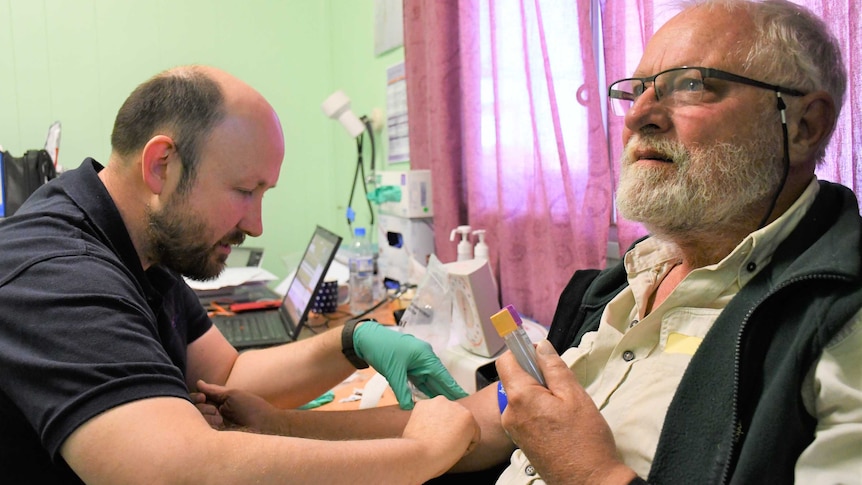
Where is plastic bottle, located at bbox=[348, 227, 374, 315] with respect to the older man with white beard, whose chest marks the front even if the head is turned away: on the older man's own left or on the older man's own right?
on the older man's own right

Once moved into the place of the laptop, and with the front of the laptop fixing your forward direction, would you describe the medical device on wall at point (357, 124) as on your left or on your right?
on your right

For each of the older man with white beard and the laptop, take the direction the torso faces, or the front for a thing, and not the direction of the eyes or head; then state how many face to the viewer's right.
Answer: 0

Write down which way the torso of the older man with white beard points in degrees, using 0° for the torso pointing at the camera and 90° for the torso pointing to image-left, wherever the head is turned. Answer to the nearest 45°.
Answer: approximately 45°

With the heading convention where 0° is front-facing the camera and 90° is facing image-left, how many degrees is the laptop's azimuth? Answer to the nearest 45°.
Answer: approximately 90°
